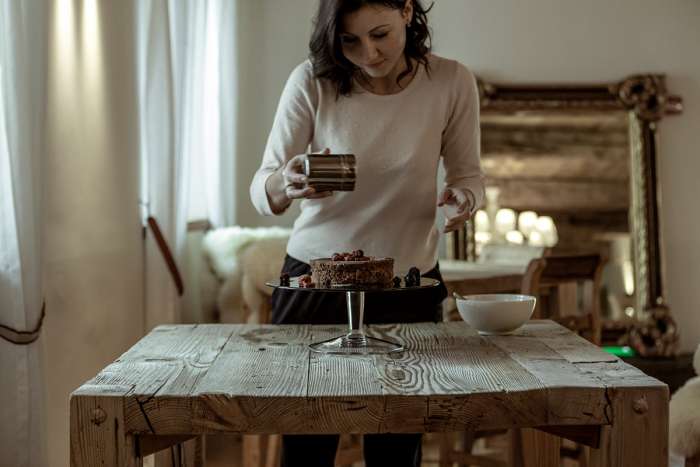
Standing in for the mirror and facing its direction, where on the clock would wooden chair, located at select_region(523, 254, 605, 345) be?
The wooden chair is roughly at 12 o'clock from the mirror.

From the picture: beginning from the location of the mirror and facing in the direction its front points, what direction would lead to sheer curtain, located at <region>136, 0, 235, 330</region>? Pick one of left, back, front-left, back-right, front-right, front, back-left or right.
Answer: front-right

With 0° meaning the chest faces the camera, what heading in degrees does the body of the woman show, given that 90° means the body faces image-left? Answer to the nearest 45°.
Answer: approximately 0°

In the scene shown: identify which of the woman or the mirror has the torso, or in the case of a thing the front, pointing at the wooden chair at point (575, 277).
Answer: the mirror

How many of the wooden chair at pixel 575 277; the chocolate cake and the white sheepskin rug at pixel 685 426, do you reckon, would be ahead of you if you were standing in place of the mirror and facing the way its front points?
3

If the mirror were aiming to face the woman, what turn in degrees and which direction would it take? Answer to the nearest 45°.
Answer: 0° — it already faces them

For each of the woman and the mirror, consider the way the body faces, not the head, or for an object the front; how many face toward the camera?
2
